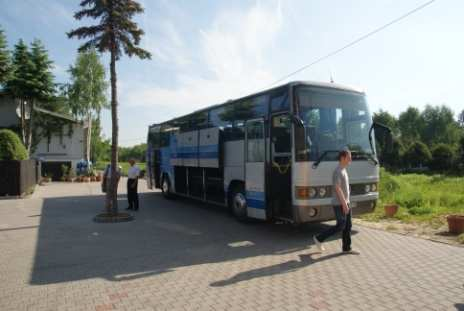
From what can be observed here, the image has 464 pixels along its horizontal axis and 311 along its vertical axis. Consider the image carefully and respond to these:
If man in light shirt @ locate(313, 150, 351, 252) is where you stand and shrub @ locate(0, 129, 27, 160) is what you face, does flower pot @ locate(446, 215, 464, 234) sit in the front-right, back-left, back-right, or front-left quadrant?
back-right

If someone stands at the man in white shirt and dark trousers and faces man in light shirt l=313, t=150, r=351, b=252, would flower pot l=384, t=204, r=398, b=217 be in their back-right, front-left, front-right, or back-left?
front-left

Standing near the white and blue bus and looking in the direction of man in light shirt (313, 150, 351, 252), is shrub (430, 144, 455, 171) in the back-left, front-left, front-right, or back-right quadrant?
back-left

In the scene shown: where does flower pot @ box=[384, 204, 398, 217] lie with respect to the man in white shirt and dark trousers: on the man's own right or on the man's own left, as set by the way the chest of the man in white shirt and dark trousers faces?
on the man's own left

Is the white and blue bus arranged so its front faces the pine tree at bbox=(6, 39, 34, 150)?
no

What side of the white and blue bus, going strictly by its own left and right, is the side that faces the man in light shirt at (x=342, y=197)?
front

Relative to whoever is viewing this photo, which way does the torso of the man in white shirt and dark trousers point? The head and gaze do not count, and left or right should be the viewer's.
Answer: facing the viewer and to the left of the viewer

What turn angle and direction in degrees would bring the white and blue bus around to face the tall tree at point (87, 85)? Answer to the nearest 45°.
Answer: approximately 180°

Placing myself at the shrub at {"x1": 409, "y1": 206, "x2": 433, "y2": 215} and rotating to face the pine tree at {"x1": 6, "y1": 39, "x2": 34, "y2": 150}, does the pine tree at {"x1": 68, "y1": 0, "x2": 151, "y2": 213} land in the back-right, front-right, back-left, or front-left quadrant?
front-left

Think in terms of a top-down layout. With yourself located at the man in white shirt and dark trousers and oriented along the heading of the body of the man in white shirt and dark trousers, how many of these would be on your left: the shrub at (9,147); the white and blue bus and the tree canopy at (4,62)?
1

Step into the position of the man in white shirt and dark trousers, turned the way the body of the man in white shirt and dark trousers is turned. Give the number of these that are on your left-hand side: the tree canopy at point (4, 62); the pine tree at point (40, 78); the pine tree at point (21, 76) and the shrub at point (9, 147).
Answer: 0

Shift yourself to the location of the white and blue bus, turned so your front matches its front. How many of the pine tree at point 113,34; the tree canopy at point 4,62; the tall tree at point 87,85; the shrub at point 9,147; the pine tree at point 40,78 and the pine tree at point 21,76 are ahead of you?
0

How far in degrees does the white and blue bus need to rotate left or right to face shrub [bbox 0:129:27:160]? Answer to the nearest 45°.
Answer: approximately 180°

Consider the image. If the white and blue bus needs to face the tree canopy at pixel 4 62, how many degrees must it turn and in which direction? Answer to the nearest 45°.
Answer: approximately 180°
